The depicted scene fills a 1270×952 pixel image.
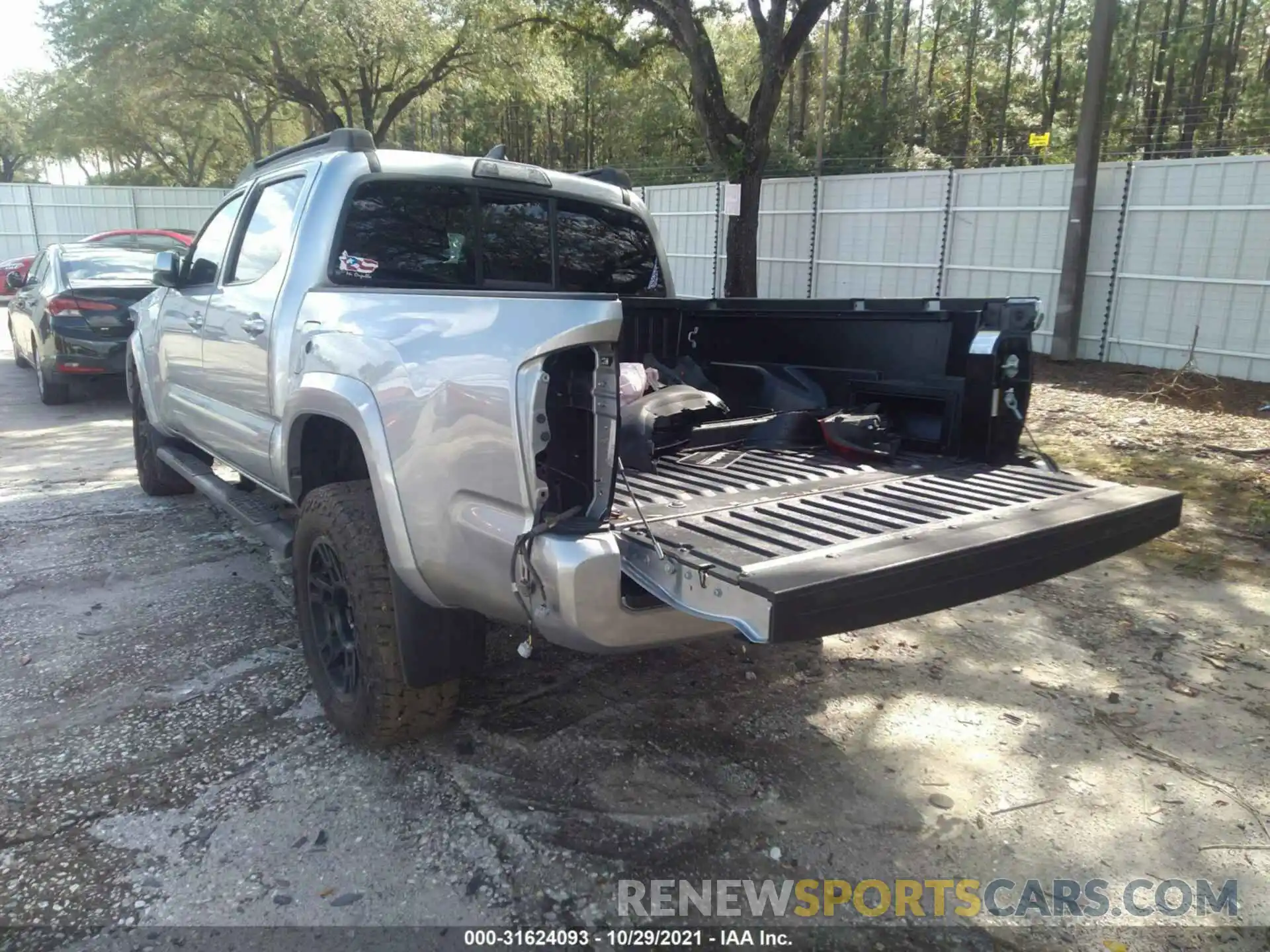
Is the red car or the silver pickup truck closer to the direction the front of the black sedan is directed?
the red car

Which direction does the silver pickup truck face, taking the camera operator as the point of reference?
facing away from the viewer and to the left of the viewer

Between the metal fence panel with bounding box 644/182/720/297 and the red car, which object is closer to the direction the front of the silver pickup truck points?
the red car

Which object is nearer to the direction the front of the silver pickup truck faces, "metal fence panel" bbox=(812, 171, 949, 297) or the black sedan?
the black sedan

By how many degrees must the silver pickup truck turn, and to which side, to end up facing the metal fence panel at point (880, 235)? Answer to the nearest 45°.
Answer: approximately 45° to its right

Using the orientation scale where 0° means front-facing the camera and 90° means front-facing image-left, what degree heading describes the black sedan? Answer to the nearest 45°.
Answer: approximately 135°
